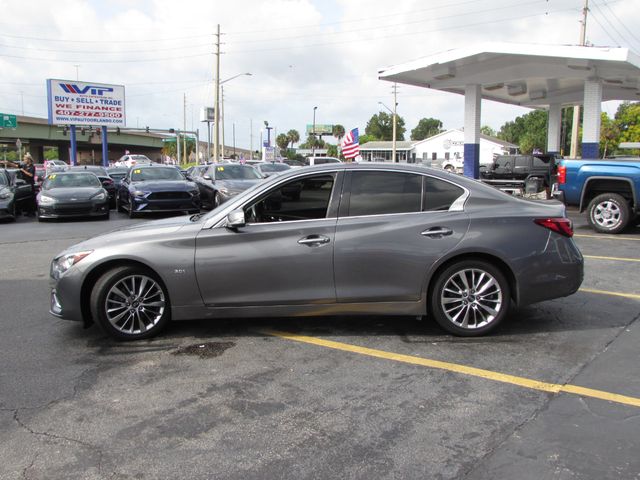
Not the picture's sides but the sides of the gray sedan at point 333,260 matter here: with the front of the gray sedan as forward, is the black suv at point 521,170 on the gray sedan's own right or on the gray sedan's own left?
on the gray sedan's own right

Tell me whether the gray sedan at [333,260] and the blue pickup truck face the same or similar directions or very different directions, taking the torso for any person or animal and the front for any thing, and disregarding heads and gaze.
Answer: very different directions

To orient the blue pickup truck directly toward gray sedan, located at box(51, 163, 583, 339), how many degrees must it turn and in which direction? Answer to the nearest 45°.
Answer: approximately 90° to its right

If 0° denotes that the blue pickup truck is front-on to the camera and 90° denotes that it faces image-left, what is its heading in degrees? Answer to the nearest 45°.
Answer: approximately 270°

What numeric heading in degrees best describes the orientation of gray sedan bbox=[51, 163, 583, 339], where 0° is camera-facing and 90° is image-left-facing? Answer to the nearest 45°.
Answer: approximately 90°

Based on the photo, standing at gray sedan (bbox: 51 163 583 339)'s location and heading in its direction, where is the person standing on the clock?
The person standing is roughly at 2 o'clock from the gray sedan.

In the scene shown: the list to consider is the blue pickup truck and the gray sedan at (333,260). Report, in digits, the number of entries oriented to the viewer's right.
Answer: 1

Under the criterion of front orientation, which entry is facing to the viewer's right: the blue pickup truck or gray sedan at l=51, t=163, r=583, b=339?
the blue pickup truck

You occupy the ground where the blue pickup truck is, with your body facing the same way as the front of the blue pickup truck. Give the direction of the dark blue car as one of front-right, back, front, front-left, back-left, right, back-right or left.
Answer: back

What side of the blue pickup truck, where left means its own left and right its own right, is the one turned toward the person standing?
back

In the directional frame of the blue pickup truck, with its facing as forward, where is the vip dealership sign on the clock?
The vip dealership sign is roughly at 7 o'clock from the blue pickup truck.

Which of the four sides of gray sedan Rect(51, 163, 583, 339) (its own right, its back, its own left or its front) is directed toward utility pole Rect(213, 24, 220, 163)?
right
